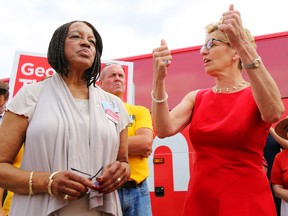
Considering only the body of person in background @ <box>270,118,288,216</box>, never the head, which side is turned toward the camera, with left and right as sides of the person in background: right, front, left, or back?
front

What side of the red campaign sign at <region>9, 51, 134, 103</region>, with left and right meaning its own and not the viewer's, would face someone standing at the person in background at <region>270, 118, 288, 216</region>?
left

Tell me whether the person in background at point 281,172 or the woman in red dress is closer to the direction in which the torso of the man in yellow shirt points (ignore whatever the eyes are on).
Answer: the woman in red dress

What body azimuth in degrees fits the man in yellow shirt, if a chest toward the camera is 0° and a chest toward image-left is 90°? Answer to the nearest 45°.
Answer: approximately 0°

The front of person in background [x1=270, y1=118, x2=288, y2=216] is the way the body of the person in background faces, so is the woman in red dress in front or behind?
in front

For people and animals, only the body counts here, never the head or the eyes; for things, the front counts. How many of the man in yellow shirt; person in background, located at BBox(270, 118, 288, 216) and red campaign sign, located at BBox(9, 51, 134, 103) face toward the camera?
3

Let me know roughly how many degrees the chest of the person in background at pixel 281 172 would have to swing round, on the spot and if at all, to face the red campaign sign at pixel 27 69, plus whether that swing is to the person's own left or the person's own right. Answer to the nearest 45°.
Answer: approximately 90° to the person's own right

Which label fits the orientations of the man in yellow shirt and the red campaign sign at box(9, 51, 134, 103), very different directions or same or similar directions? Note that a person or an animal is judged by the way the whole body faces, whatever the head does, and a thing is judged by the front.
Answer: same or similar directions

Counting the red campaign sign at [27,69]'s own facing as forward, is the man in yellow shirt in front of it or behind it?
in front

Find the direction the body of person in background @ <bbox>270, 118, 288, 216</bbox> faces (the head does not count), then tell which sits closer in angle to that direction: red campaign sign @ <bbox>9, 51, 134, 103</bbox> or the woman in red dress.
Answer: the woman in red dress

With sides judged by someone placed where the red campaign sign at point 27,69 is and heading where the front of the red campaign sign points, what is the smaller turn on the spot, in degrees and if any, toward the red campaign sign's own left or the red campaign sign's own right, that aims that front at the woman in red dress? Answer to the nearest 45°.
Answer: approximately 45° to the red campaign sign's own left

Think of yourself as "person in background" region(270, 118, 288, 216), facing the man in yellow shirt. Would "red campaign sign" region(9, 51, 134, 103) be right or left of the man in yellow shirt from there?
right

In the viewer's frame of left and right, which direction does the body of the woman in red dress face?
facing the viewer and to the left of the viewer
